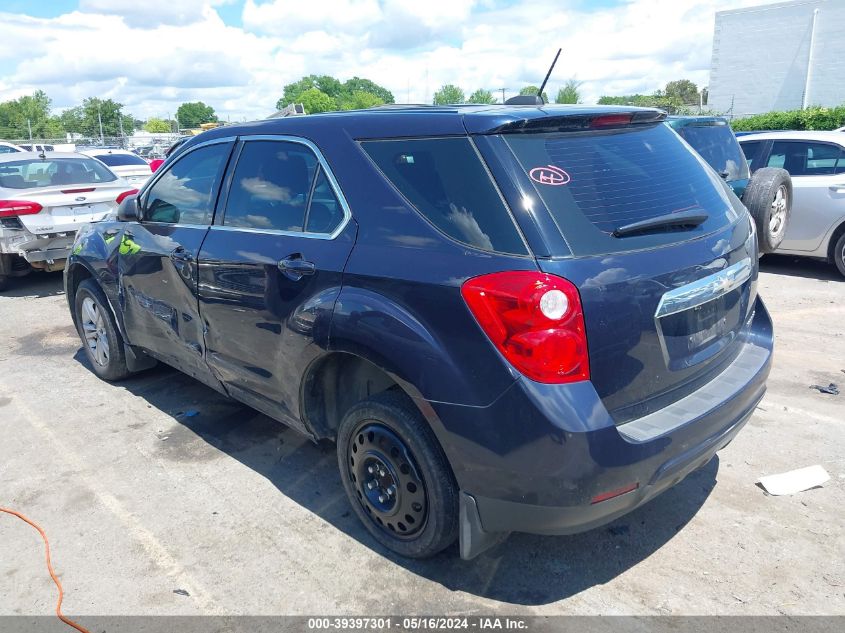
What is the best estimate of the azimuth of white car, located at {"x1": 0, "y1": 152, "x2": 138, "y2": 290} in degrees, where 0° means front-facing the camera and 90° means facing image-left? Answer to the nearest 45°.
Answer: approximately 135°

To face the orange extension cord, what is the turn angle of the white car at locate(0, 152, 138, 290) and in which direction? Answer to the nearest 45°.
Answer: approximately 135° to its left

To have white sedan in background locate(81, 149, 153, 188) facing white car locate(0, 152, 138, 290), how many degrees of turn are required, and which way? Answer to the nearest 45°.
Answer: approximately 135° to its left

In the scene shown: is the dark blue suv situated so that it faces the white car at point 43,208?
yes

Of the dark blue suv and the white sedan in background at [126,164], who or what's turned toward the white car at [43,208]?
the dark blue suv

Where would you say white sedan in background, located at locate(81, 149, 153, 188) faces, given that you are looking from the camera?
facing away from the viewer and to the left of the viewer

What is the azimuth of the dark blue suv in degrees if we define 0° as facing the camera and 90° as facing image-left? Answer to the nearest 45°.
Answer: approximately 135°

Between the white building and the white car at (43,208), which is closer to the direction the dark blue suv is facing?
the white car

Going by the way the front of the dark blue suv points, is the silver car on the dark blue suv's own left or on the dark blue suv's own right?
on the dark blue suv's own right

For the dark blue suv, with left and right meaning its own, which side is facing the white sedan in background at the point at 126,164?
front

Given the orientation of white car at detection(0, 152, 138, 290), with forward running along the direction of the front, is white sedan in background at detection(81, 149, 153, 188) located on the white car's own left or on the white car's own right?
on the white car's own right

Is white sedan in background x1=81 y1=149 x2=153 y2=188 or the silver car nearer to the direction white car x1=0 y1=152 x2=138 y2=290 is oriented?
the white sedan in background

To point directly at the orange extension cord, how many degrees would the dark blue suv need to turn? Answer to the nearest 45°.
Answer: approximately 45° to its left

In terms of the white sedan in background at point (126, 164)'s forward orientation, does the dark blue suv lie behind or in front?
behind
